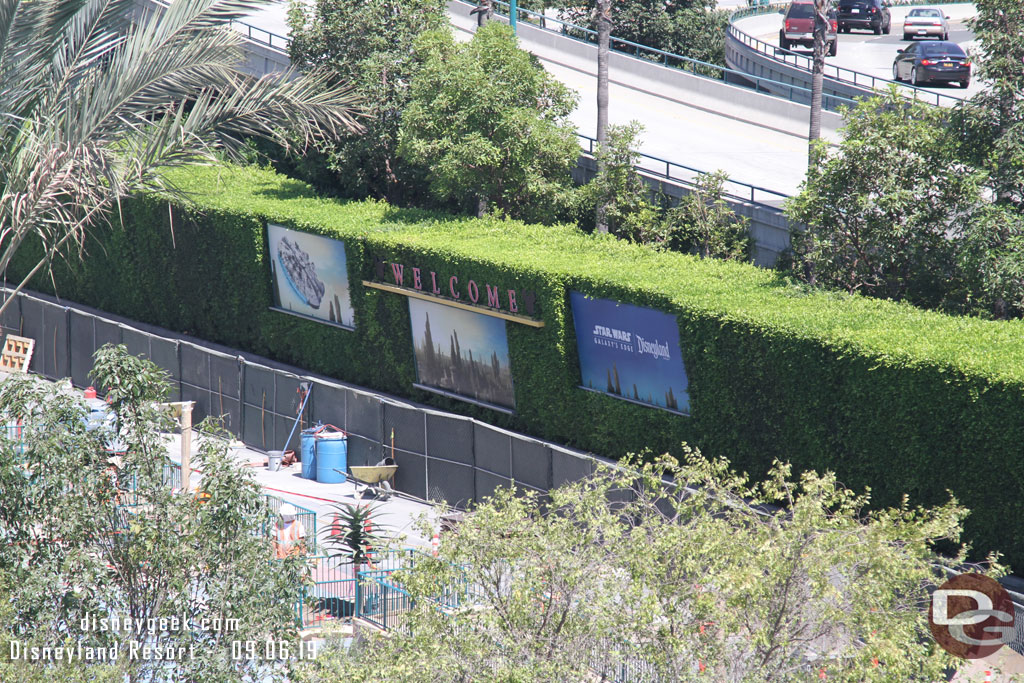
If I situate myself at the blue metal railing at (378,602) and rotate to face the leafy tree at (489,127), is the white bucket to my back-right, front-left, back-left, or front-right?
front-left

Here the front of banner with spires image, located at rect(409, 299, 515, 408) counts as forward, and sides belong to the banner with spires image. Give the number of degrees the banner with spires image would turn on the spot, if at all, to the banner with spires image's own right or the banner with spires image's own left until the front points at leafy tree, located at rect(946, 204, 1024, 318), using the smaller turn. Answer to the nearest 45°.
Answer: approximately 90° to the banner with spires image's own left

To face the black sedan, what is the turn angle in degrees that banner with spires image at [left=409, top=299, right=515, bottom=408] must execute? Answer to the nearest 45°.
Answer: approximately 180°

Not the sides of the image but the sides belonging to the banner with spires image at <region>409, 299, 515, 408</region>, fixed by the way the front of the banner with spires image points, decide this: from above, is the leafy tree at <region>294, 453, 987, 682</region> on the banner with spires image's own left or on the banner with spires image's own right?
on the banner with spires image's own left

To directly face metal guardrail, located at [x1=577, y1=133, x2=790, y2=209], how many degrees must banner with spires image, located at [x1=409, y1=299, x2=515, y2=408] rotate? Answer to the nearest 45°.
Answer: approximately 180°

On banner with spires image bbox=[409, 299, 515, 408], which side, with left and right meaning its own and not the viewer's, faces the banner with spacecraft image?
right

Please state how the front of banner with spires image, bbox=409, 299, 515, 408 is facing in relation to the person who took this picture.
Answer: facing the viewer and to the left of the viewer

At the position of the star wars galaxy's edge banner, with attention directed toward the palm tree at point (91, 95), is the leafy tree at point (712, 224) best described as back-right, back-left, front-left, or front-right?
back-right

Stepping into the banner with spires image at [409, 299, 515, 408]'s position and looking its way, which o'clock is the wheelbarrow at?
The wheelbarrow is roughly at 12 o'clock from the banner with spires image.

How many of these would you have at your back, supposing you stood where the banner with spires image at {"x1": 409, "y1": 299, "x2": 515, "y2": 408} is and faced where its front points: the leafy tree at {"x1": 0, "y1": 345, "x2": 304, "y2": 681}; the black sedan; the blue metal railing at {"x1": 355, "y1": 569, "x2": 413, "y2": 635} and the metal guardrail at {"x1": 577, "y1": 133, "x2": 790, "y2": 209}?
2

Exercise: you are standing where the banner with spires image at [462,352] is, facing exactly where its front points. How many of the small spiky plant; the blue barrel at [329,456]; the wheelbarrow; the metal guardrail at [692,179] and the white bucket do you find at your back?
1

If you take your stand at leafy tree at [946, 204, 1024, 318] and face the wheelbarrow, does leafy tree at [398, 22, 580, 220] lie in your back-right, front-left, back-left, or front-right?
front-right

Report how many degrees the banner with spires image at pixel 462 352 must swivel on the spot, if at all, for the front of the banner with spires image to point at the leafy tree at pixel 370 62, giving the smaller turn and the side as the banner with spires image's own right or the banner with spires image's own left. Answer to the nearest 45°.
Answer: approximately 135° to the banner with spires image's own right

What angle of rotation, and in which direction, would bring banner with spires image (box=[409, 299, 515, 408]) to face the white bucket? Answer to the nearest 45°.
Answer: approximately 45° to its right

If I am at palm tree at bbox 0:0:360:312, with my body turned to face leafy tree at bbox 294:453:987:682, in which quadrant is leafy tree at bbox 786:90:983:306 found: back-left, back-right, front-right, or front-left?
front-left

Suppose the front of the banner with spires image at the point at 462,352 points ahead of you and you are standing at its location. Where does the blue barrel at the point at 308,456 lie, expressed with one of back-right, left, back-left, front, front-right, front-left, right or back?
front-right
